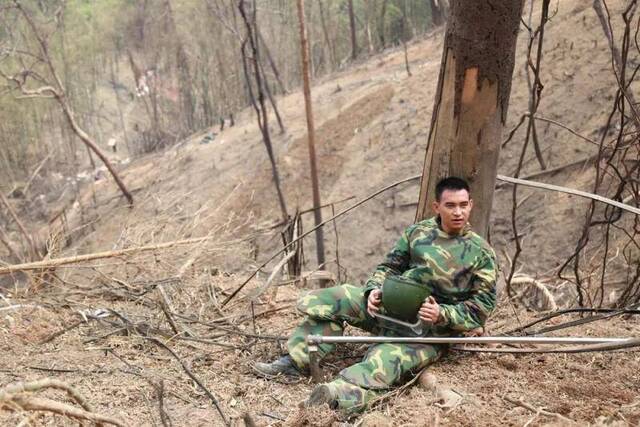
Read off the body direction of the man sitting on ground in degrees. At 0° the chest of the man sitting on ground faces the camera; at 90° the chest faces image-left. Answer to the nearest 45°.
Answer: approximately 45°

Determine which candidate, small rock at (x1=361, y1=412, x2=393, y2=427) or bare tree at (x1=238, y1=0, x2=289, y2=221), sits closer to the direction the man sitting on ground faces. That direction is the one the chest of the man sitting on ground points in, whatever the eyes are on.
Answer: the small rock

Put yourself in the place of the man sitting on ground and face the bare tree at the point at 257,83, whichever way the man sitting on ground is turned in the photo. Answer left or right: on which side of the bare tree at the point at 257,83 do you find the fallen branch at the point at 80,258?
left

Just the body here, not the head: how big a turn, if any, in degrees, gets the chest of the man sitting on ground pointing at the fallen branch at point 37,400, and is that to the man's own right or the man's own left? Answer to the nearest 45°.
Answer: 0° — they already face it

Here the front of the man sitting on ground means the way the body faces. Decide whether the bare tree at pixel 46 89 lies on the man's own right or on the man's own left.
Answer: on the man's own right

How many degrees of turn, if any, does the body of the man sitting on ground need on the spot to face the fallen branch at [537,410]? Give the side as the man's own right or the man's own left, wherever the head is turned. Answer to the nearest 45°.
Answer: approximately 90° to the man's own left

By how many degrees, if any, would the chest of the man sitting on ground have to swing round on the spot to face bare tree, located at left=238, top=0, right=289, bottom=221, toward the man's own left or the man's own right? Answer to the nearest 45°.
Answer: approximately 135° to the man's own right

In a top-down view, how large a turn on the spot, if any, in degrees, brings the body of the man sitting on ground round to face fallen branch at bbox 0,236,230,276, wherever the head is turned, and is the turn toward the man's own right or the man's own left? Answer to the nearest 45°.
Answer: approximately 90° to the man's own right

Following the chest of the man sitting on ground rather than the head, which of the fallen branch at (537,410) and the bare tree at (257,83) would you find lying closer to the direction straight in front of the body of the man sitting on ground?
the fallen branch
